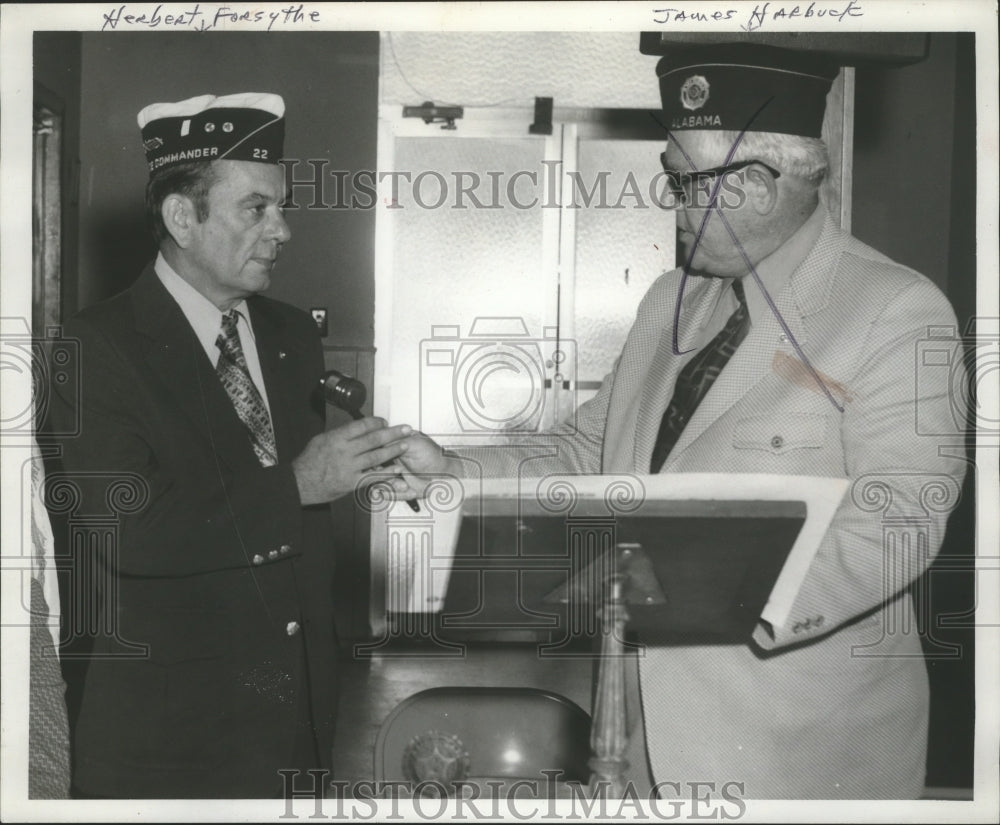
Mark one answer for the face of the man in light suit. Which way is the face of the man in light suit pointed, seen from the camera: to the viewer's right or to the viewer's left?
to the viewer's left

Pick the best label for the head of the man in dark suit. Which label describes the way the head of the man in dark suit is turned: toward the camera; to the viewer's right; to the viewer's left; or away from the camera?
to the viewer's right

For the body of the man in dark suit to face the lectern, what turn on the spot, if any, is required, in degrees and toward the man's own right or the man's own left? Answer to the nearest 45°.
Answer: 0° — they already face it
